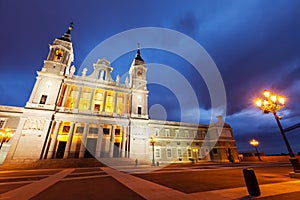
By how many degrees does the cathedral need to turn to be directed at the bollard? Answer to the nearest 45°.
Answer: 0° — it already faces it

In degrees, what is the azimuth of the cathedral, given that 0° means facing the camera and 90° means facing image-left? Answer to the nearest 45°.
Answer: approximately 0°
